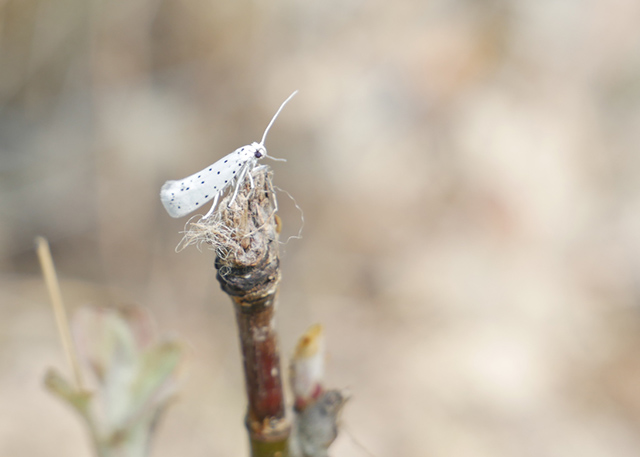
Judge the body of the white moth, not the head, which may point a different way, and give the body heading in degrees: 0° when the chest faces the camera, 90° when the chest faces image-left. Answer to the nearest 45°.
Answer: approximately 270°
